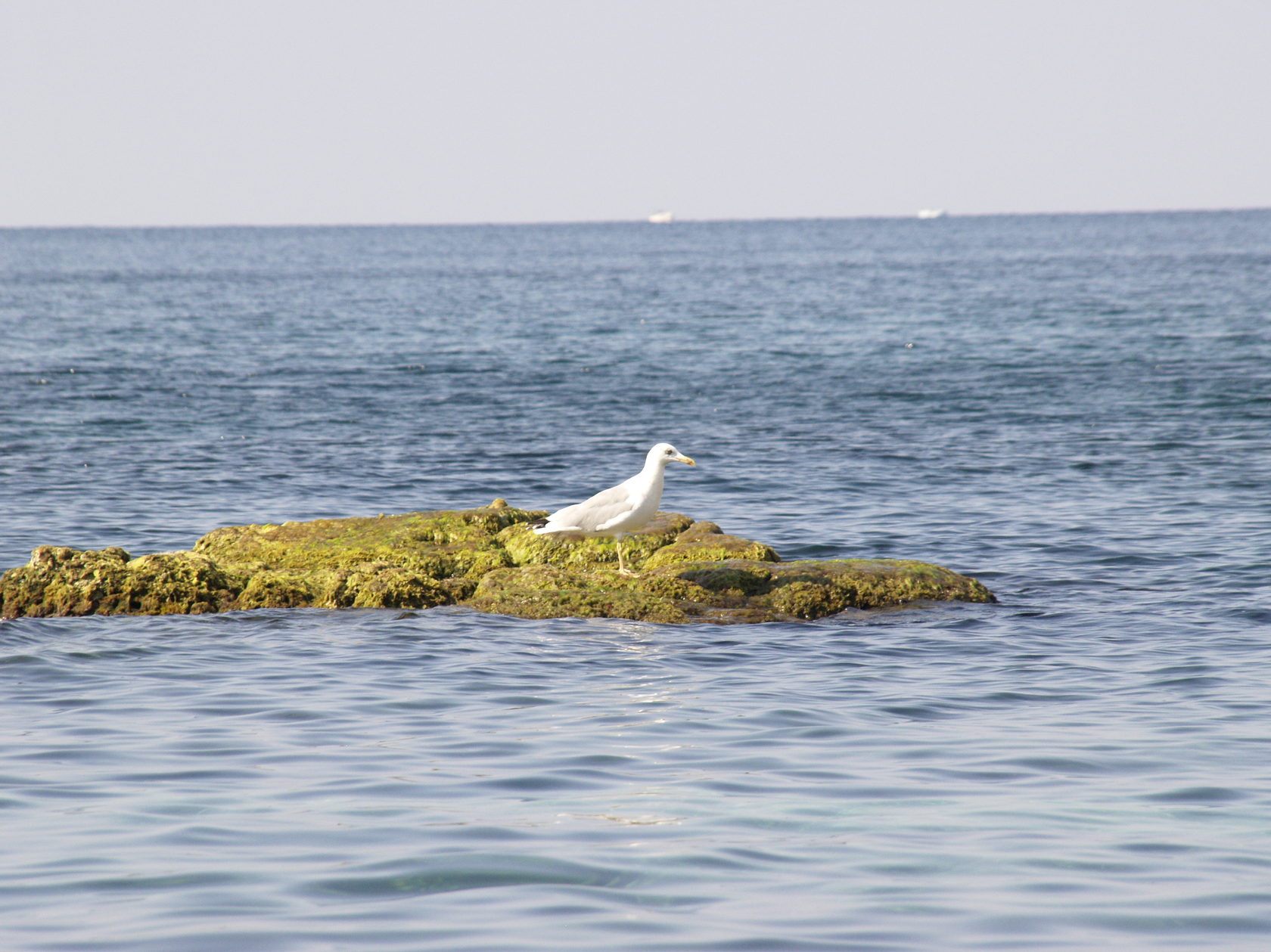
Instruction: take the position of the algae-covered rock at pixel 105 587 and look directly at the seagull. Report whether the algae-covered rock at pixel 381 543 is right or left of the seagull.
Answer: left

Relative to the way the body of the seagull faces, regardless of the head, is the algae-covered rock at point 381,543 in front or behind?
behind

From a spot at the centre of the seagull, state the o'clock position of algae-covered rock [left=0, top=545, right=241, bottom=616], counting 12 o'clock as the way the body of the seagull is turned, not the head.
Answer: The algae-covered rock is roughly at 6 o'clock from the seagull.

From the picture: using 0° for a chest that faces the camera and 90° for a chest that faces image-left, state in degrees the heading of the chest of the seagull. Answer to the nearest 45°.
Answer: approximately 270°

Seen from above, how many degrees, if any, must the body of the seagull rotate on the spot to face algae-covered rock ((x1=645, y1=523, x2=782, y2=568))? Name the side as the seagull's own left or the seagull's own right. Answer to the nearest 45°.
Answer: approximately 45° to the seagull's own left
